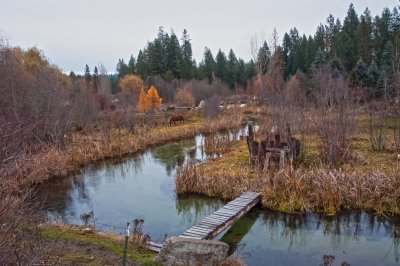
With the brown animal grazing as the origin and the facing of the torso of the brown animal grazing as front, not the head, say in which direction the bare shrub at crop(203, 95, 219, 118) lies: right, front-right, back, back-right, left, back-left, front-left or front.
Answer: back

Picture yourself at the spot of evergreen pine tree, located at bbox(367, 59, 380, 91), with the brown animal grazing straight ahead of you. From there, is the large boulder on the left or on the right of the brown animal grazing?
left

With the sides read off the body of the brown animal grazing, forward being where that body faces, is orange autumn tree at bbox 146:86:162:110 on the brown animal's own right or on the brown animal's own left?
on the brown animal's own right

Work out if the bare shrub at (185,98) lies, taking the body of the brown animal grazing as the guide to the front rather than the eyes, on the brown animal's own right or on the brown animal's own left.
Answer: on the brown animal's own right

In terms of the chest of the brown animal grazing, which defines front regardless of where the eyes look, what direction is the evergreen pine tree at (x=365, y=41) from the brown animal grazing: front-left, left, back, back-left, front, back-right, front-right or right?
back-right

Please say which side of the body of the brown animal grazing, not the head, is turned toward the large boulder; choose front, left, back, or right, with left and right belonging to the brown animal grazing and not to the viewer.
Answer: left

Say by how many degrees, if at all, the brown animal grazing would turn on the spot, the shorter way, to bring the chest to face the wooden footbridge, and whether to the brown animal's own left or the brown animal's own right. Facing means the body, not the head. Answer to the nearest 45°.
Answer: approximately 90° to the brown animal's own left

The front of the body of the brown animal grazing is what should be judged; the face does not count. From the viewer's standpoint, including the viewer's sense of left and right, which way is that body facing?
facing to the left of the viewer

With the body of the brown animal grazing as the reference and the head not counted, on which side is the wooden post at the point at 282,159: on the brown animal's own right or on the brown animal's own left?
on the brown animal's own left

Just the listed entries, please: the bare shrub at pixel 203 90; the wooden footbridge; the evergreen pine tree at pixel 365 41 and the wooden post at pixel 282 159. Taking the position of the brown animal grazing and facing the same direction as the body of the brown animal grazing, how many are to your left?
2

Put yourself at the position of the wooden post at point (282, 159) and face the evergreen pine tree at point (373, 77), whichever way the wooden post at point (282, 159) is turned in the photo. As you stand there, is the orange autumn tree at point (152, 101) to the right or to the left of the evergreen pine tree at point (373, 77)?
left

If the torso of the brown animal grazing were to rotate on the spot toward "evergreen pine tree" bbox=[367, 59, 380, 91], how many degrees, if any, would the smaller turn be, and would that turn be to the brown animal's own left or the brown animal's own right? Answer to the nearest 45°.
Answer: approximately 180°
